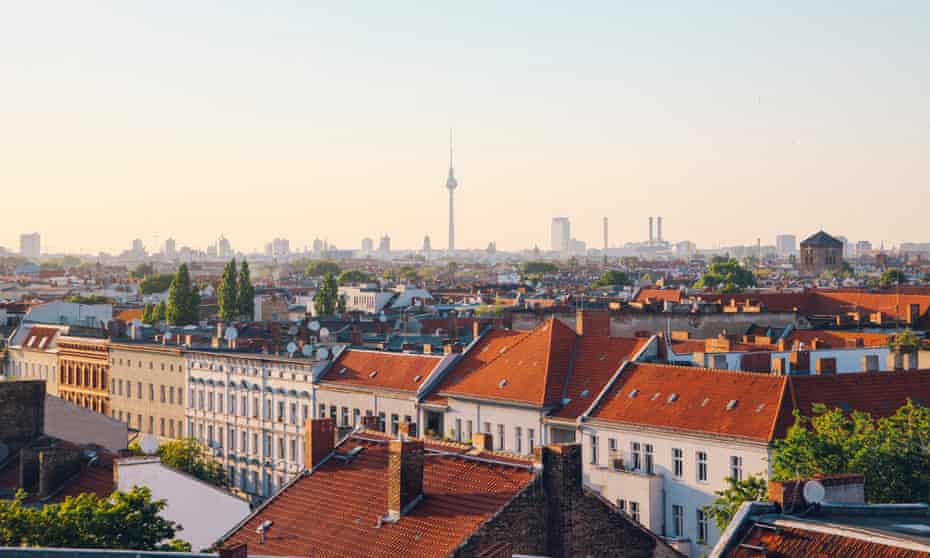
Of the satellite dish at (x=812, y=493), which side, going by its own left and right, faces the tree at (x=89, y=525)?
right

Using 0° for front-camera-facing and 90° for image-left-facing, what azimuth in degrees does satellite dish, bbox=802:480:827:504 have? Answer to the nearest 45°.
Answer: approximately 0°
